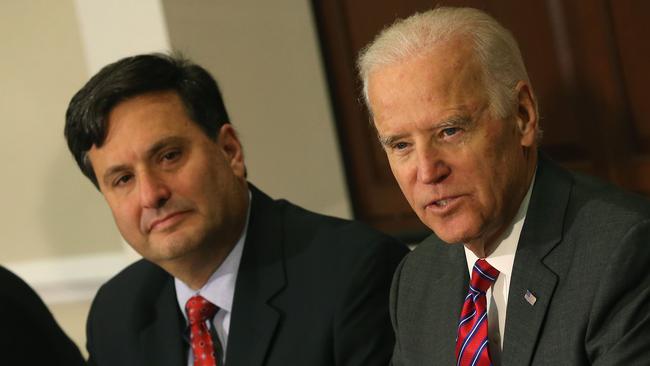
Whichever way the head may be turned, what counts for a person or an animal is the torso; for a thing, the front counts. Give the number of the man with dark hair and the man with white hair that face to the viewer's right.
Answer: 0

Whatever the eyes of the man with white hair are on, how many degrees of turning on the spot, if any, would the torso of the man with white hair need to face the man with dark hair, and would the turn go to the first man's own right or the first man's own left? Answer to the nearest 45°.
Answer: approximately 90° to the first man's own right

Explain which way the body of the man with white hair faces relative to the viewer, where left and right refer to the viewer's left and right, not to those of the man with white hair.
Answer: facing the viewer and to the left of the viewer

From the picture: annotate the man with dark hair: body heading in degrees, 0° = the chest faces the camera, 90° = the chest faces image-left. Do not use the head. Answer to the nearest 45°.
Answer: approximately 45°

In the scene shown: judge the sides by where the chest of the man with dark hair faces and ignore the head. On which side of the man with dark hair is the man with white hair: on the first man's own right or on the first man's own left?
on the first man's own left
